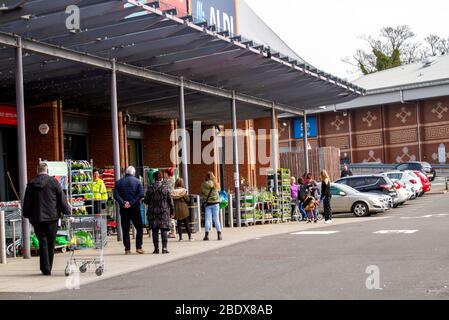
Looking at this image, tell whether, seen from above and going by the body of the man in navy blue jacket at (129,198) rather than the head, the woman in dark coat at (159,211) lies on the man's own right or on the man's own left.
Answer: on the man's own right

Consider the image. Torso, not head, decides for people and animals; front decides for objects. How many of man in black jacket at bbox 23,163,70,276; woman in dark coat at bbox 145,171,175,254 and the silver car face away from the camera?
2

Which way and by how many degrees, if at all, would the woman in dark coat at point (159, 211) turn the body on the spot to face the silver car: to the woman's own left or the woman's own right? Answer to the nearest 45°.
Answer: approximately 45° to the woman's own right

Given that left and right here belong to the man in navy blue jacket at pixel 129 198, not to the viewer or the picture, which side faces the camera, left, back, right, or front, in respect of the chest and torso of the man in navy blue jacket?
back

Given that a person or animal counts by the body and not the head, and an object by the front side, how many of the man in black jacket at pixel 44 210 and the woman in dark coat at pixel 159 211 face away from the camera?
2

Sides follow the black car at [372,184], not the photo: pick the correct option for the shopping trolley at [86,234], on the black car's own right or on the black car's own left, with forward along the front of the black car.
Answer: on the black car's own left

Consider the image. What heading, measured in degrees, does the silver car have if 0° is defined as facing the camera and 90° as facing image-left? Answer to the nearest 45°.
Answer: approximately 315°

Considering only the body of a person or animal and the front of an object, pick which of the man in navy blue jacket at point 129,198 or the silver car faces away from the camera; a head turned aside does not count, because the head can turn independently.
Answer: the man in navy blue jacket

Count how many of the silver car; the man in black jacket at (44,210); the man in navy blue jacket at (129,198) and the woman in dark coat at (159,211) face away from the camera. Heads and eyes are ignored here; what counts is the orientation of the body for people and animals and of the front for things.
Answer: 3

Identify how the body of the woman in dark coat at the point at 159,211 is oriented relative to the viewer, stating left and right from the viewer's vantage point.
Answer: facing away from the viewer

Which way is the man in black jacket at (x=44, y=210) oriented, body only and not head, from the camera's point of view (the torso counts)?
away from the camera
